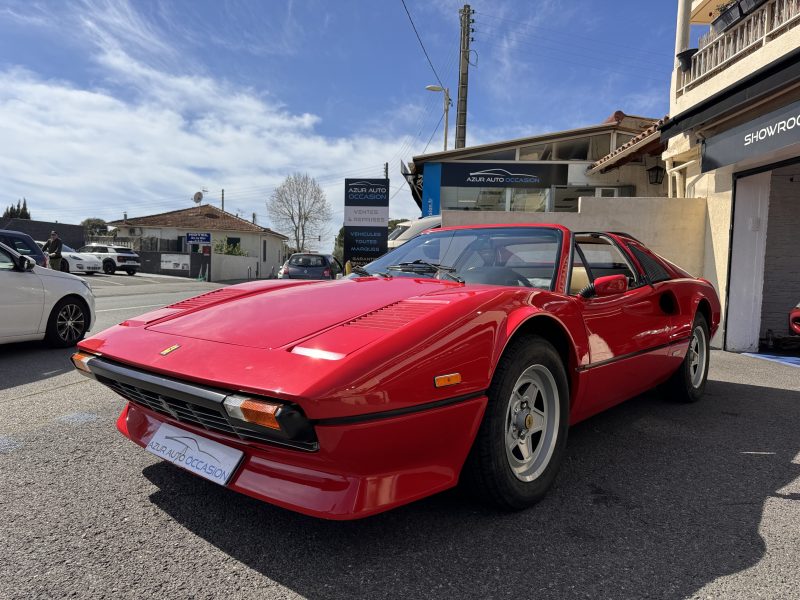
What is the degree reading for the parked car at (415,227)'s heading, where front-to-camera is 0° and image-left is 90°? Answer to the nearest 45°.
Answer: approximately 45°

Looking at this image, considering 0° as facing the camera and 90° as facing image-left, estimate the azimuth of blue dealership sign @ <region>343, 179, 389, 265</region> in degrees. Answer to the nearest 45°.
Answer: approximately 0°

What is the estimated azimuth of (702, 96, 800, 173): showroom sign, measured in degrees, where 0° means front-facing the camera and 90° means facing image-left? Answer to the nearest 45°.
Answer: approximately 45°

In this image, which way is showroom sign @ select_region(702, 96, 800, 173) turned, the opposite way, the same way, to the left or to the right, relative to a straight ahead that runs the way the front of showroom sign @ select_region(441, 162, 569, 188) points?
to the right

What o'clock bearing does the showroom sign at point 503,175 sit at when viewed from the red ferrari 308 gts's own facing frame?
The showroom sign is roughly at 5 o'clock from the red ferrari 308 gts.

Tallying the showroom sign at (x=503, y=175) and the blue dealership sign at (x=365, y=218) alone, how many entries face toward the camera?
2

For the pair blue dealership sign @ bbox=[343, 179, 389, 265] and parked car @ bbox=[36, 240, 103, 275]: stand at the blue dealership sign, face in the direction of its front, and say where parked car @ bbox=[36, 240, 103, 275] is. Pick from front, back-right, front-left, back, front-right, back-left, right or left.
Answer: back-right

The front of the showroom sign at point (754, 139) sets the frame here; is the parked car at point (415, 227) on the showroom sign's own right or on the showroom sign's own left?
on the showroom sign's own right

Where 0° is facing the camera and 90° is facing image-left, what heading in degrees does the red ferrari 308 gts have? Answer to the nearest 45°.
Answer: approximately 45°
